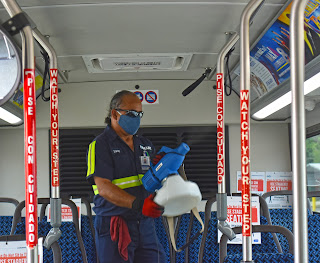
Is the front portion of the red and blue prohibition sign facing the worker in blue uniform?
yes

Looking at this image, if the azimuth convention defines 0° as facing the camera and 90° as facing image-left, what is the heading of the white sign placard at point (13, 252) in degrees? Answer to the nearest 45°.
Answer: approximately 0°

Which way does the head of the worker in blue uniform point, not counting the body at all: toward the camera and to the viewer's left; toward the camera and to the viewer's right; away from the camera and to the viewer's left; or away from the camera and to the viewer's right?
toward the camera and to the viewer's right

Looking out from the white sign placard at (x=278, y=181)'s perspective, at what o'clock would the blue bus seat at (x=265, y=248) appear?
The blue bus seat is roughly at 12 o'clock from the white sign placard.

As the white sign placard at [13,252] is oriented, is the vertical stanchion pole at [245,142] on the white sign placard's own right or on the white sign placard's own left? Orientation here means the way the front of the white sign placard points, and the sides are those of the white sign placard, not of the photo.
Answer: on the white sign placard's own left
